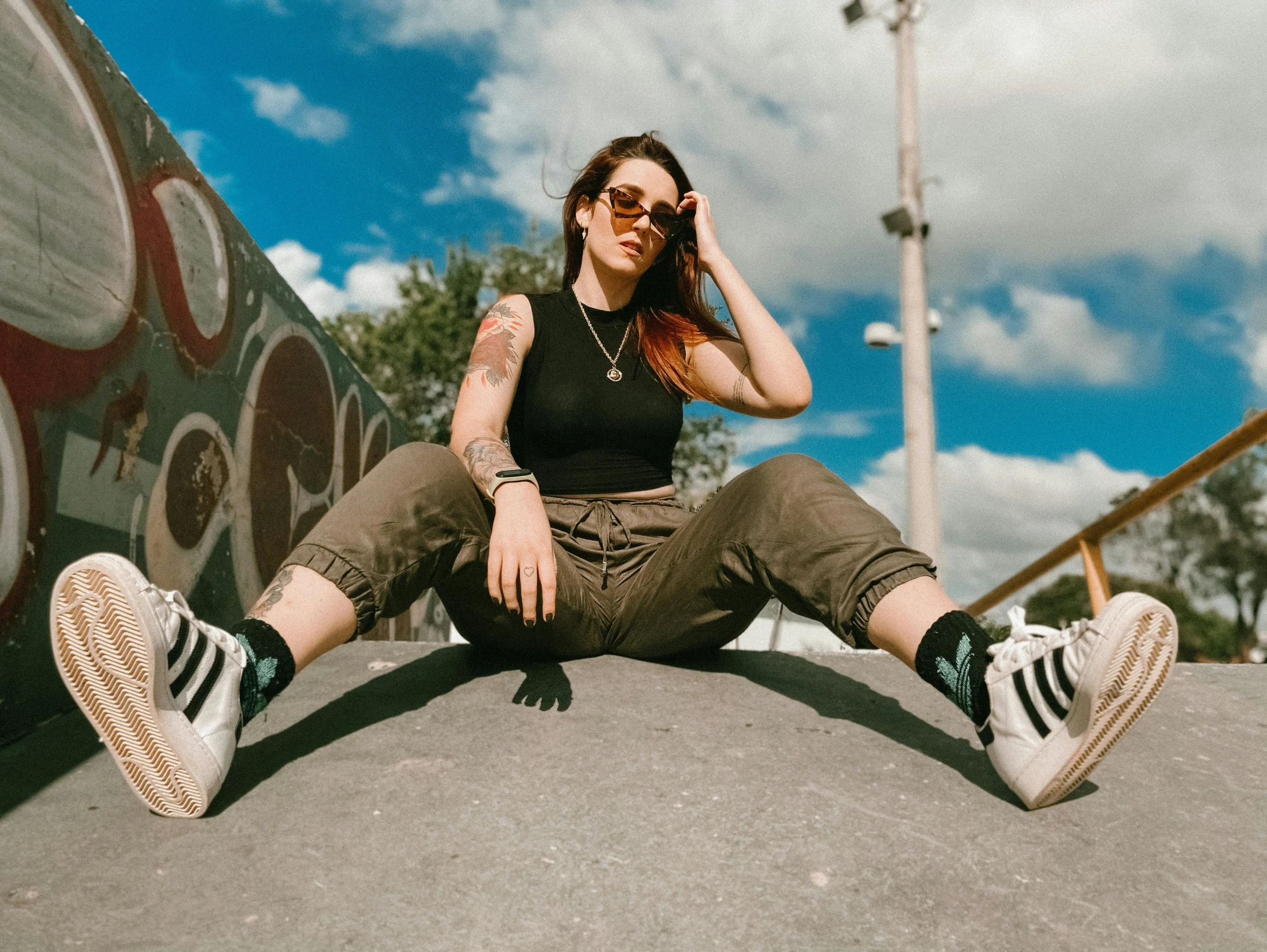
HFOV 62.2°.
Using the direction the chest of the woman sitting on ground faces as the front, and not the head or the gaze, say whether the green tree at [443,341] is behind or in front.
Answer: behind

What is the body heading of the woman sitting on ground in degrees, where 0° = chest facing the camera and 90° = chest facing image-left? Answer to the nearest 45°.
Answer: approximately 0°

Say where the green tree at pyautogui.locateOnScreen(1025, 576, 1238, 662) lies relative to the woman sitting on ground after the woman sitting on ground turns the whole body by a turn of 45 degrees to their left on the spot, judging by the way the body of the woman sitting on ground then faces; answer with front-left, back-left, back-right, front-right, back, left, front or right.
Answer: left

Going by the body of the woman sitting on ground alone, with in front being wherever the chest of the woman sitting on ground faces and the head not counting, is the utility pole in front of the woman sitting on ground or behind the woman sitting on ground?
behind

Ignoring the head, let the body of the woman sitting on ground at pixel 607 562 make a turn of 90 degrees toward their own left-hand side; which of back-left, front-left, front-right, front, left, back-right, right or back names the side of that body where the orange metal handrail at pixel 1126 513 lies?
front-left
